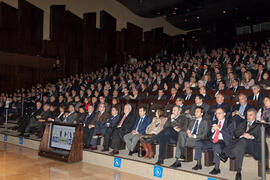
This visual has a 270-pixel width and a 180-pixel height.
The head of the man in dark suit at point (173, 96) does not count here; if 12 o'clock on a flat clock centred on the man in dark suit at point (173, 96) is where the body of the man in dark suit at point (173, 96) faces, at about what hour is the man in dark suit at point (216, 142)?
the man in dark suit at point (216, 142) is roughly at 10 o'clock from the man in dark suit at point (173, 96).

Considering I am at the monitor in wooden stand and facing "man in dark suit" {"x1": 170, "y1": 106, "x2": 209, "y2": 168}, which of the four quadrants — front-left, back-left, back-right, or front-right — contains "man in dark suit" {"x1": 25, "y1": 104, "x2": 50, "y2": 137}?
back-left

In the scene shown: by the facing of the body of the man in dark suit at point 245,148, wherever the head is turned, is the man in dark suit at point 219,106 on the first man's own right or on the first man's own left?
on the first man's own right

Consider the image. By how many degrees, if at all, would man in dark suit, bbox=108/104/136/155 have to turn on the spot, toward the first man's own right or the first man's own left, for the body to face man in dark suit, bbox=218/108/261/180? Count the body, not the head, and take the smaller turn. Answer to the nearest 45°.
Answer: approximately 90° to the first man's own left

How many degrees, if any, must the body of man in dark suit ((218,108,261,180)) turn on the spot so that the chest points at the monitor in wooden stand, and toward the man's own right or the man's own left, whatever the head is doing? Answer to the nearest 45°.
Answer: approximately 45° to the man's own right

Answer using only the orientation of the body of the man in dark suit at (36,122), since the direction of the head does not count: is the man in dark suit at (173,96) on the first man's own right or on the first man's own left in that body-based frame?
on the first man's own left

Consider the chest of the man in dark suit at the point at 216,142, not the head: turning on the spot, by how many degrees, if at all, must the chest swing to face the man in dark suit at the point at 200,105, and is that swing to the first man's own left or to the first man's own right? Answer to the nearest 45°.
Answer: approximately 135° to the first man's own right

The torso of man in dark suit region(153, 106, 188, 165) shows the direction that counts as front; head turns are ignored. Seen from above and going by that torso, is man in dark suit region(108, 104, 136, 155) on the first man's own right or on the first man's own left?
on the first man's own right

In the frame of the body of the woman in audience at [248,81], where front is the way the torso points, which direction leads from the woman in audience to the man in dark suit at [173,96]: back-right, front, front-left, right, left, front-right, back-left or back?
front-right

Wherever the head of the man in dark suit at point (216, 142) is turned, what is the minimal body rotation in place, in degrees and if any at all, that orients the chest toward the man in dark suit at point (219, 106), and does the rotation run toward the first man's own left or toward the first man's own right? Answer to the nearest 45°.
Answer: approximately 135° to the first man's own right

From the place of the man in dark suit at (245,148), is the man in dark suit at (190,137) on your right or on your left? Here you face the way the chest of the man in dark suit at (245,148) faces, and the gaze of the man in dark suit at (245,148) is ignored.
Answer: on your right
